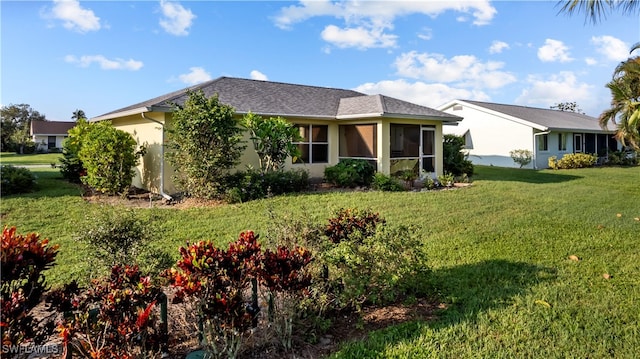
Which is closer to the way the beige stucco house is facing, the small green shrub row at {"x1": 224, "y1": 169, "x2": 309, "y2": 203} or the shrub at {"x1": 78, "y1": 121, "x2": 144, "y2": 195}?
the shrub

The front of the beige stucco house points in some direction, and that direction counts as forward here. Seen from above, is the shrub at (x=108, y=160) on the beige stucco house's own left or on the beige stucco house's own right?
on the beige stucco house's own left

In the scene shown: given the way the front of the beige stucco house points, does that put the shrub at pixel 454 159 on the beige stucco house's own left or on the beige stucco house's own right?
on the beige stucco house's own right

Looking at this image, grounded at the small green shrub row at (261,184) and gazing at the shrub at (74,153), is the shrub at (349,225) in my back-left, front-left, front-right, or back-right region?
back-left

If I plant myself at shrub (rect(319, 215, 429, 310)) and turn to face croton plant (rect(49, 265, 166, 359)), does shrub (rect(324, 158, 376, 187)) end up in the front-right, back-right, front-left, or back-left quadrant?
back-right
